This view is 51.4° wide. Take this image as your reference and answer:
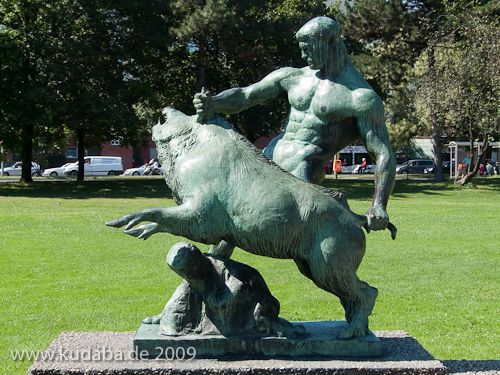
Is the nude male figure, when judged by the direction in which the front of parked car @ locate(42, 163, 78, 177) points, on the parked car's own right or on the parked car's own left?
on the parked car's own left

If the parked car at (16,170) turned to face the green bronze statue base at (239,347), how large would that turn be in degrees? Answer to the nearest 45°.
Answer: approximately 90° to its left

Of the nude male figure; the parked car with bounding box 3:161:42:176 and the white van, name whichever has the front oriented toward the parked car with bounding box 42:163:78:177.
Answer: the white van

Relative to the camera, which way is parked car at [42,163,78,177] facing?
to the viewer's left

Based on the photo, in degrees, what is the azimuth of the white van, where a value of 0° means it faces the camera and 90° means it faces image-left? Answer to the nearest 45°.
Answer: approximately 90°

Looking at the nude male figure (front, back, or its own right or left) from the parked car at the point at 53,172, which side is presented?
right

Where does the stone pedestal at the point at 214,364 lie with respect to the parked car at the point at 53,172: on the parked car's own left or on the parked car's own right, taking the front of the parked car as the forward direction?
on the parked car's own left

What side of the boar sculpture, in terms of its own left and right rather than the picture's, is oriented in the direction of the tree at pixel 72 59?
right

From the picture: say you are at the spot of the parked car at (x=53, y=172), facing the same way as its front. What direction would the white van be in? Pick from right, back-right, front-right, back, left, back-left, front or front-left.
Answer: back

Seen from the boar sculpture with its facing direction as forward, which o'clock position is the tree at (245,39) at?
The tree is roughly at 3 o'clock from the boar sculpture.

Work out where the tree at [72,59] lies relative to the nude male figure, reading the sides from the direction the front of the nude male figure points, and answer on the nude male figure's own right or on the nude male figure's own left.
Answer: on the nude male figure's own right

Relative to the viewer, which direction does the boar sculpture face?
to the viewer's left
